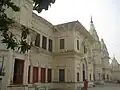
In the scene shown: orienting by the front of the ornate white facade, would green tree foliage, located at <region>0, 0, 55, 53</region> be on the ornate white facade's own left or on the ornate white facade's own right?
on the ornate white facade's own right
